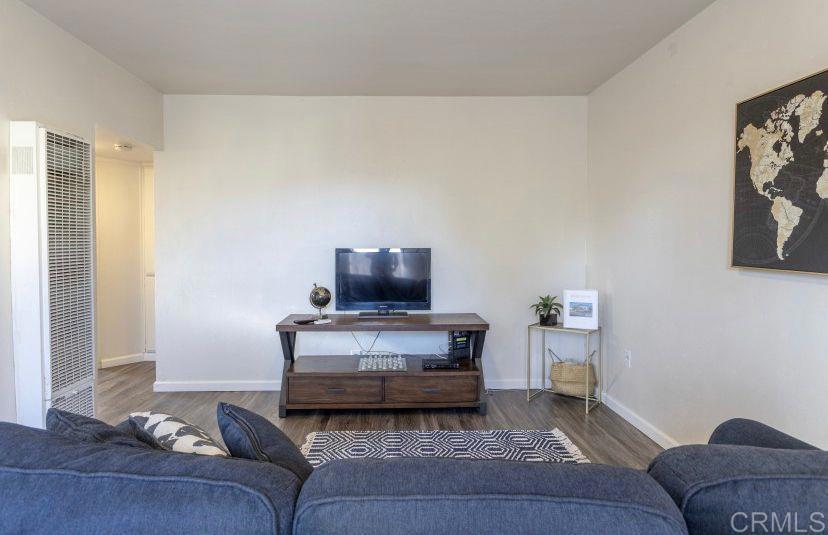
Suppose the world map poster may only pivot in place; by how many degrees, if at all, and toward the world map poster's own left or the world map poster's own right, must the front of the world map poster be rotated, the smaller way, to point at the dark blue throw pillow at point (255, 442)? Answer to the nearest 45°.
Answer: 0° — it already faces it

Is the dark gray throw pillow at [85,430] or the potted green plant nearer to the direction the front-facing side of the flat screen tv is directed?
the dark gray throw pillow

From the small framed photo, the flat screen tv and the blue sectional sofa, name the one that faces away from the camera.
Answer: the blue sectional sofa

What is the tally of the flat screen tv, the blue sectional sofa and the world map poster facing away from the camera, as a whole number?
1

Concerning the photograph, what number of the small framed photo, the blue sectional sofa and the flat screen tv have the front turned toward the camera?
2

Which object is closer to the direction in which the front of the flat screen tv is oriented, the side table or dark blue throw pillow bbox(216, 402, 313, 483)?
the dark blue throw pillow

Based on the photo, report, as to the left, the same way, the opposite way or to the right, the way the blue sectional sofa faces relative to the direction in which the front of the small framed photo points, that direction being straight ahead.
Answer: the opposite way

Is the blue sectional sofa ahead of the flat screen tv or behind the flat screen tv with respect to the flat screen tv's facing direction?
ahead

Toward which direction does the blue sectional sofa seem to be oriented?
away from the camera

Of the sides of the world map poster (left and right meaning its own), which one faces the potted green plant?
right

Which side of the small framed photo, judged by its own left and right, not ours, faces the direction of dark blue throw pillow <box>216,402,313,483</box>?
front

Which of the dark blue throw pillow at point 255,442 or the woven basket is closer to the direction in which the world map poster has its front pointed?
the dark blue throw pillow
